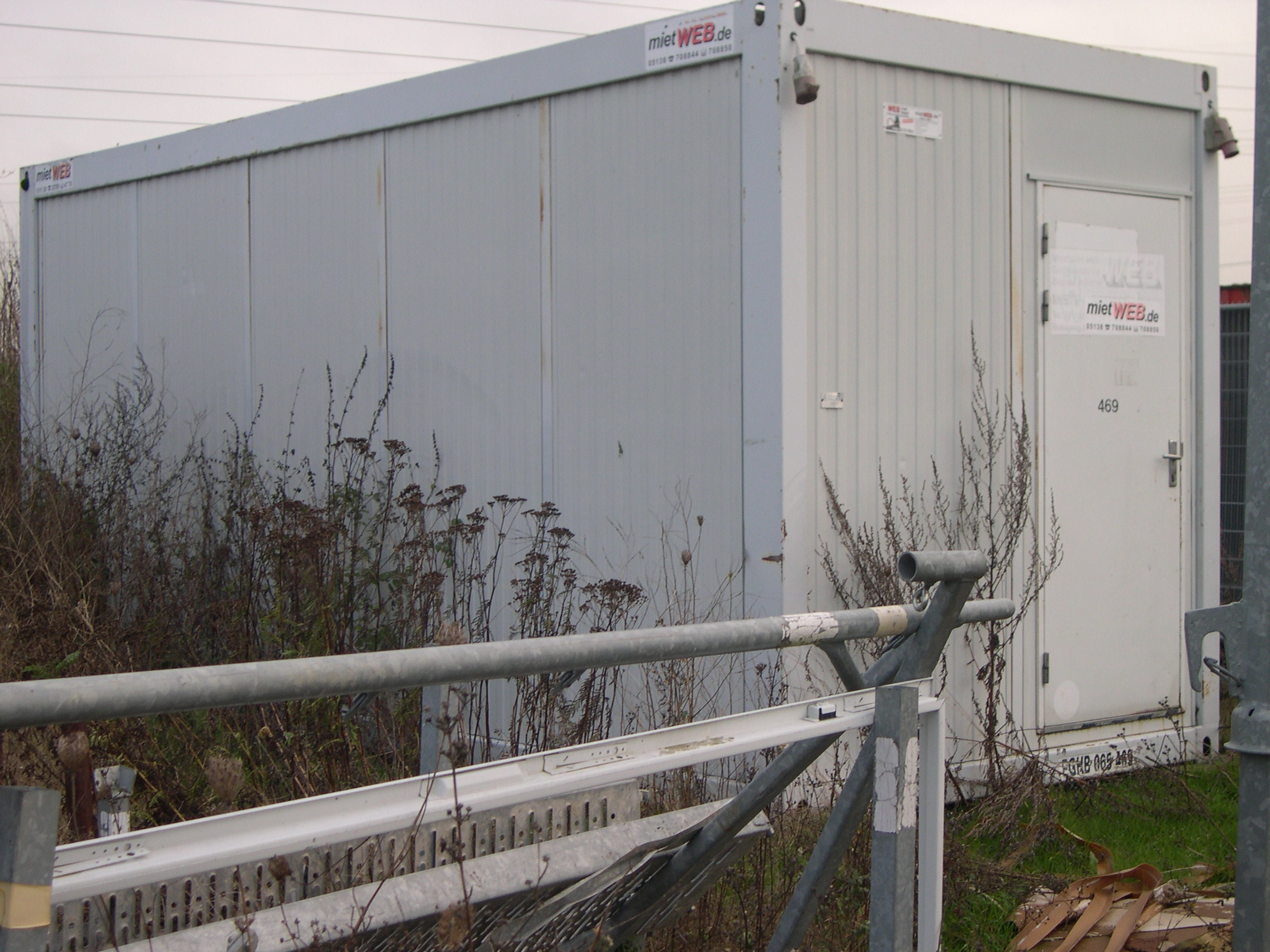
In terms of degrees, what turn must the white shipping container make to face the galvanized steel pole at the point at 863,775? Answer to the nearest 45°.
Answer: approximately 45° to its right

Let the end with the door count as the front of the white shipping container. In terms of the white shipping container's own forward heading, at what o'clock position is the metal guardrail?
The metal guardrail is roughly at 2 o'clock from the white shipping container.

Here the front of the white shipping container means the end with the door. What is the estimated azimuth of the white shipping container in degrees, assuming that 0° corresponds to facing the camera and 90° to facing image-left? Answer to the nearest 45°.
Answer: approximately 315°

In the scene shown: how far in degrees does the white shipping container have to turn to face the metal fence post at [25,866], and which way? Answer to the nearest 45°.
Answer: approximately 45° to its right

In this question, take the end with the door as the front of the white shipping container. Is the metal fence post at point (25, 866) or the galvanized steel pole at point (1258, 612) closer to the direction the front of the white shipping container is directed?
the galvanized steel pole

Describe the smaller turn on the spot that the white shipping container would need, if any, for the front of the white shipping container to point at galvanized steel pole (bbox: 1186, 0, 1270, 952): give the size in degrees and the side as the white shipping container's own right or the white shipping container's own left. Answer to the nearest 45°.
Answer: approximately 45° to the white shipping container's own right

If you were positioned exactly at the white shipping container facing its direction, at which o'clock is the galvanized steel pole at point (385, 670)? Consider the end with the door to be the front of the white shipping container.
The galvanized steel pole is roughly at 2 o'clock from the white shipping container.
